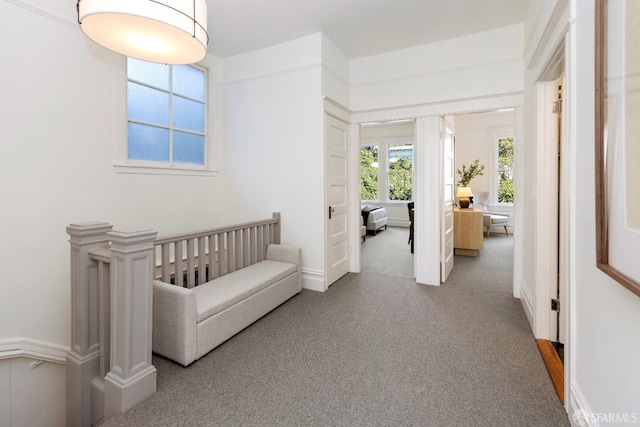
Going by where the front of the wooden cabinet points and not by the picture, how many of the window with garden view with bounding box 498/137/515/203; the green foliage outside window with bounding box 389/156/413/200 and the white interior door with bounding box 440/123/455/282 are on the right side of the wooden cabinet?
1

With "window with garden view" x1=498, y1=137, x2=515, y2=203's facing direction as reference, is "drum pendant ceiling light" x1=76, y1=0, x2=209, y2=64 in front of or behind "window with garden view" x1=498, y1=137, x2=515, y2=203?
in front

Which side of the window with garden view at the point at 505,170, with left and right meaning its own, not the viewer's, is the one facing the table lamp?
front

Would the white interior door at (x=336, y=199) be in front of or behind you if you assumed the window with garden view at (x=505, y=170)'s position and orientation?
in front

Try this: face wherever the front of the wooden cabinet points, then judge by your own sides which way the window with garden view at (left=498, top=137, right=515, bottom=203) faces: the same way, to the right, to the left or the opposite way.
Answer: to the right

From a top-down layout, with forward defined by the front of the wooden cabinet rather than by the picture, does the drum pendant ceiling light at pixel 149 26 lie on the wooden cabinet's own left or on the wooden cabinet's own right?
on the wooden cabinet's own right

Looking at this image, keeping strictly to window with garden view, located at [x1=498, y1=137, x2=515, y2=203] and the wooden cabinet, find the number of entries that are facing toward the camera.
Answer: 1
